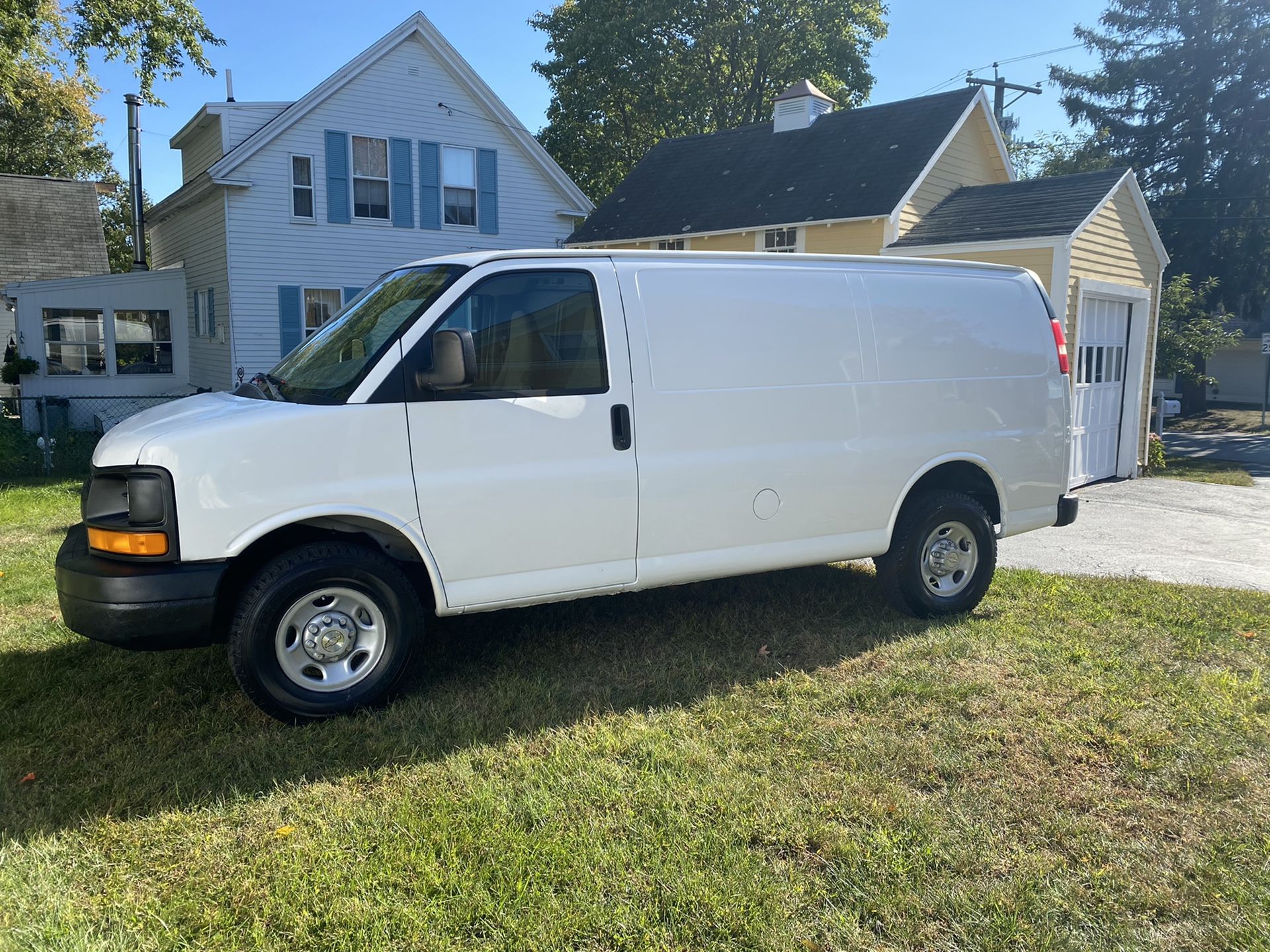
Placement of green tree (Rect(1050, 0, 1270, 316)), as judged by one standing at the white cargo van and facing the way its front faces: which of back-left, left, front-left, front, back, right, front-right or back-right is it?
back

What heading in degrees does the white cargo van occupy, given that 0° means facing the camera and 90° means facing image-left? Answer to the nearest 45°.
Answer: approximately 45°

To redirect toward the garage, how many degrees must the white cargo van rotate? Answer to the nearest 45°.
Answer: approximately 180°

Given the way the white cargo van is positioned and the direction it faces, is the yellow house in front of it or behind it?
behind

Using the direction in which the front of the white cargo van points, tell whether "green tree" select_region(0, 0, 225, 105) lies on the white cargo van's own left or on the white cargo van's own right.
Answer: on the white cargo van's own right

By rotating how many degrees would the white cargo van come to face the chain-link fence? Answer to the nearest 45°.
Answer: approximately 90° to its right

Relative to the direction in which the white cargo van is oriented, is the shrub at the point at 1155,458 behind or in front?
behind

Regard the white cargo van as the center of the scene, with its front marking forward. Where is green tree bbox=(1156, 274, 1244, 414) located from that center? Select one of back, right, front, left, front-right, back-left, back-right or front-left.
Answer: back

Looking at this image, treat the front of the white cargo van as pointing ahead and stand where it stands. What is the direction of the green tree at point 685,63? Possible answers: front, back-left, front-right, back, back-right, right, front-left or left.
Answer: back-right
